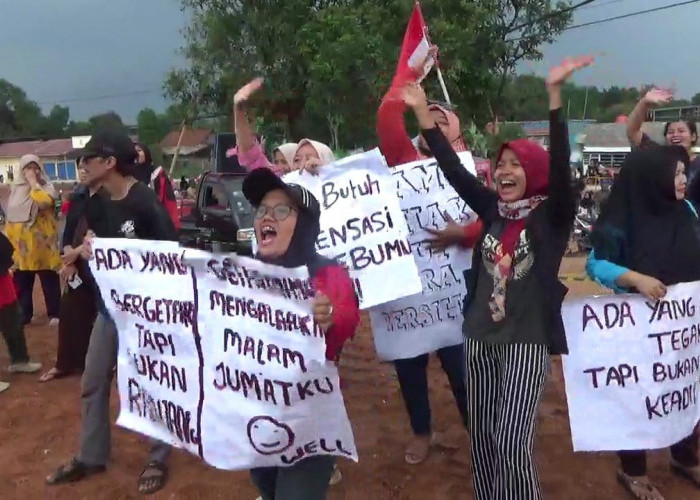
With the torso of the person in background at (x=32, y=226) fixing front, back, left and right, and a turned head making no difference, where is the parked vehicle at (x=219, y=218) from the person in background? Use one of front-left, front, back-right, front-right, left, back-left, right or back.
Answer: back-left

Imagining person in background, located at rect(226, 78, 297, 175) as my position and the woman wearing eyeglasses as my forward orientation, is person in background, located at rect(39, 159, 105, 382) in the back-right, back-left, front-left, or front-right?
back-right

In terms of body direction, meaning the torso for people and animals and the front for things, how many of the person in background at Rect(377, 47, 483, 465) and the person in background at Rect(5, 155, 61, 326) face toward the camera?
2

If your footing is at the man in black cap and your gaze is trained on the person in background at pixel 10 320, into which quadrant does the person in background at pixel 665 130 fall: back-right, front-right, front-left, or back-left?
back-right

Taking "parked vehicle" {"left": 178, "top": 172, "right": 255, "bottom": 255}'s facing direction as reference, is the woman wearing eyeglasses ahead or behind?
ahead

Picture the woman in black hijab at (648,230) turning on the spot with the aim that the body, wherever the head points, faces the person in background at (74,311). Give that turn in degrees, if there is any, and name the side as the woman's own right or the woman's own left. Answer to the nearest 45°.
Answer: approximately 135° to the woman's own right

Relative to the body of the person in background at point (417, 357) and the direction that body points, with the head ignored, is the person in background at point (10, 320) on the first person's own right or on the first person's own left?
on the first person's own right
